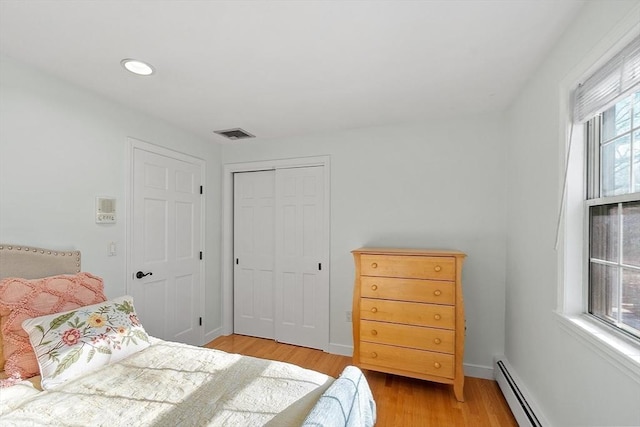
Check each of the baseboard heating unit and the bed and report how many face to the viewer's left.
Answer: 1

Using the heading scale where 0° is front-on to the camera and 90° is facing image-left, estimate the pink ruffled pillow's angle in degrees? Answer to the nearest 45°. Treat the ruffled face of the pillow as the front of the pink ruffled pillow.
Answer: approximately 315°

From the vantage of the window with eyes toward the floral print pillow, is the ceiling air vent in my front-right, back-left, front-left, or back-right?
front-right

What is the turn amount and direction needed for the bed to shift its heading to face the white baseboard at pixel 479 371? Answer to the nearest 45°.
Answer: approximately 45° to its left

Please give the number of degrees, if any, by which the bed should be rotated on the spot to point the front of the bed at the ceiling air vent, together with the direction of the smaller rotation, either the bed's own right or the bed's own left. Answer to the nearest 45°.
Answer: approximately 90° to the bed's own left

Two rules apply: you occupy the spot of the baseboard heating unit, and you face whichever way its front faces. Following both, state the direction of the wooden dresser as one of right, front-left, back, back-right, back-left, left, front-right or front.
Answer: front

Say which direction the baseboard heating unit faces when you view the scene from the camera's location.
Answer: facing to the left of the viewer

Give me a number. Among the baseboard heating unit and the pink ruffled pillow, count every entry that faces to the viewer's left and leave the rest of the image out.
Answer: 1

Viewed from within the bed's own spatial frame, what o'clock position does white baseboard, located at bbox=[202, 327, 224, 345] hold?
The white baseboard is roughly at 8 o'clock from the bed.

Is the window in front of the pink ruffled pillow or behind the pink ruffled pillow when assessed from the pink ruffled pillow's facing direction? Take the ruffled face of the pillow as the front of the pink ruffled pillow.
in front

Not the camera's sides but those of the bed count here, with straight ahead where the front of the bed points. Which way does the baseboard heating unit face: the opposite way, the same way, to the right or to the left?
the opposite way

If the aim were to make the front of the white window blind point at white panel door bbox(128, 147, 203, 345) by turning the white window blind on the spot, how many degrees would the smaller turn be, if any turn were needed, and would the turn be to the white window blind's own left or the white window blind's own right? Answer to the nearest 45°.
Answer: approximately 45° to the white window blind's own right

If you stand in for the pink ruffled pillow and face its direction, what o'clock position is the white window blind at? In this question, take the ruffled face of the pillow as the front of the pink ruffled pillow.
The white window blind is roughly at 12 o'clock from the pink ruffled pillow.

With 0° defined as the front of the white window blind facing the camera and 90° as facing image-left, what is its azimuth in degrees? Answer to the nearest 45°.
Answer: approximately 45°

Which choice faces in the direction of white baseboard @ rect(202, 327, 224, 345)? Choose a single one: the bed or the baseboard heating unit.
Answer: the baseboard heating unit

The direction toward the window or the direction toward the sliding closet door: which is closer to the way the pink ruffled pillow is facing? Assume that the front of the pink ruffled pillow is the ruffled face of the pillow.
the window
